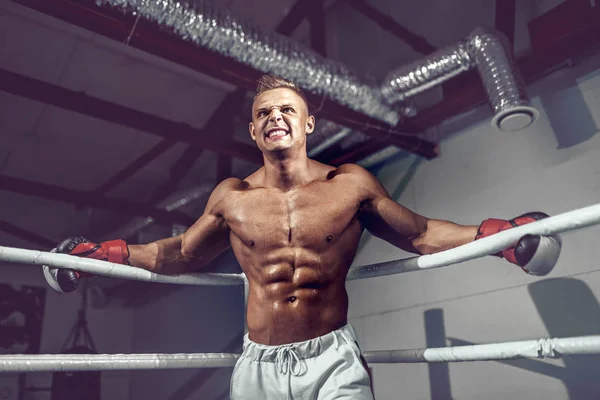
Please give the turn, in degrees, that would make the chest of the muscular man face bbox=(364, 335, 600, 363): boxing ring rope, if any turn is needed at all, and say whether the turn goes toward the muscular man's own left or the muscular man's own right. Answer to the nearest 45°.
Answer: approximately 45° to the muscular man's own left

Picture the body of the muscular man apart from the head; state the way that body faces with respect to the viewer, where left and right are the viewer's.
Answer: facing the viewer
